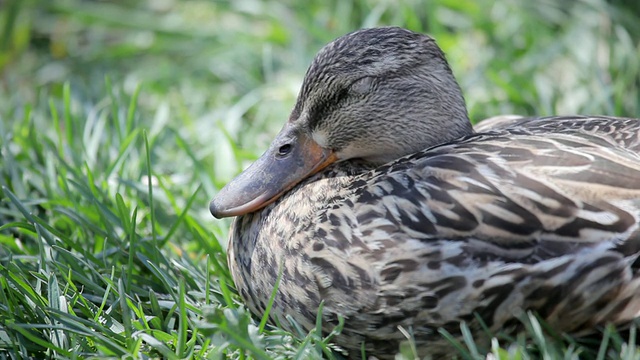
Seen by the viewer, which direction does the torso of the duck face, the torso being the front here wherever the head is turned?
to the viewer's left
